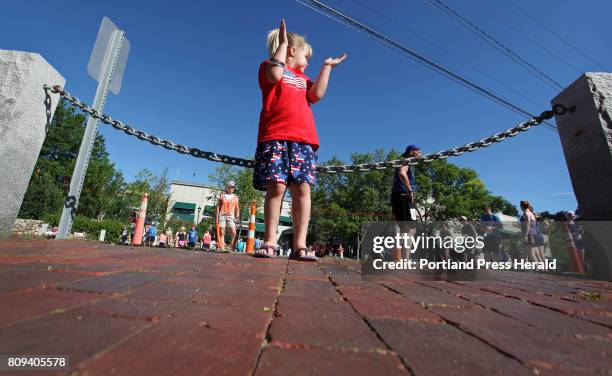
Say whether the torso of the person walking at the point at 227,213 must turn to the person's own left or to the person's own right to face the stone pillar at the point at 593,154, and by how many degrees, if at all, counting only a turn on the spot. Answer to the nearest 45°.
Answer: approximately 45° to the person's own left

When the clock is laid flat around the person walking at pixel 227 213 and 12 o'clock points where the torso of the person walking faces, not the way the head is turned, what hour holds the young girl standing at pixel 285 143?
The young girl standing is roughly at 12 o'clock from the person walking.

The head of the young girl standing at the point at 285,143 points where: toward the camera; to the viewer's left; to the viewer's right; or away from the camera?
to the viewer's right

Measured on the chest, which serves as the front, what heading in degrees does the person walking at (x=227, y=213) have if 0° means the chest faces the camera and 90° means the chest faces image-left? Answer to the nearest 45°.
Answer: approximately 0°

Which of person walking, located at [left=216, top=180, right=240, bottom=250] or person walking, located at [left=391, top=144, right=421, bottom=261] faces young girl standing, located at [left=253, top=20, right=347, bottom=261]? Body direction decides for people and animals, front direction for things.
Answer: person walking, located at [left=216, top=180, right=240, bottom=250]

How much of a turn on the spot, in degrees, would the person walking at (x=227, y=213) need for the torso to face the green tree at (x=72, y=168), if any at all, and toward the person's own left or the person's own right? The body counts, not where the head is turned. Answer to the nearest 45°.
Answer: approximately 135° to the person's own right

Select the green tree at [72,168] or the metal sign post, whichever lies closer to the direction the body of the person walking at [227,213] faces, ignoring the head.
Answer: the metal sign post
